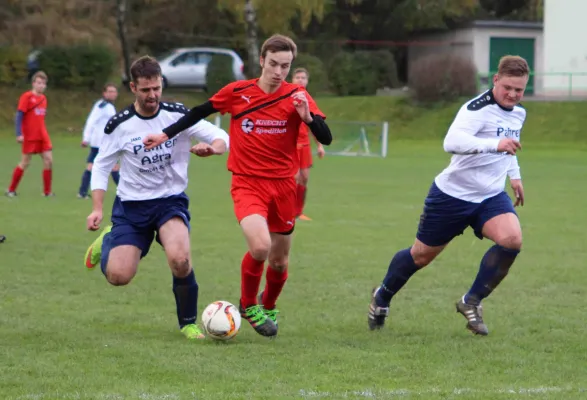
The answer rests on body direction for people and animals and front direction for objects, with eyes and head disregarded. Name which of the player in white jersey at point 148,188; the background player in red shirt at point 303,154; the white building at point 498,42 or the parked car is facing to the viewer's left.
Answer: the parked car

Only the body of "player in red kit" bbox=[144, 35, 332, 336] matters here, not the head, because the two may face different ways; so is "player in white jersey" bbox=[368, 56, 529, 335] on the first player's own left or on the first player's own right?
on the first player's own left

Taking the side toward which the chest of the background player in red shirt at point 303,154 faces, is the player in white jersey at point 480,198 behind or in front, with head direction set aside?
in front

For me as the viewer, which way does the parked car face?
facing to the left of the viewer

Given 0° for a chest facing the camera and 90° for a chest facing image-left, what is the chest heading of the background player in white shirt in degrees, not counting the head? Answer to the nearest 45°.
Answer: approximately 315°

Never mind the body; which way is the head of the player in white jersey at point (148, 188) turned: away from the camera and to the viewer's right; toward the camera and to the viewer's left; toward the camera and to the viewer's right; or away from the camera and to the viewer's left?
toward the camera and to the viewer's right

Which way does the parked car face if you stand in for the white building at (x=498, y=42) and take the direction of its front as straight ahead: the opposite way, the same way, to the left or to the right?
to the right

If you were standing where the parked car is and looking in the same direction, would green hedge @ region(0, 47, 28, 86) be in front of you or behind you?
in front

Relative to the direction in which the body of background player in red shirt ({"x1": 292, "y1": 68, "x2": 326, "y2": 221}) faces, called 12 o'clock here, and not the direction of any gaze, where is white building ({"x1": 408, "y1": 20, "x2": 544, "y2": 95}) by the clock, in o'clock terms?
The white building is roughly at 8 o'clock from the background player in red shirt.

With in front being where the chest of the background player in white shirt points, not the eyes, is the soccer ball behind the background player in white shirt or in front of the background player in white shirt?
in front
